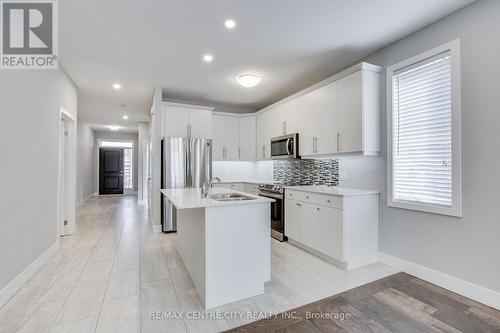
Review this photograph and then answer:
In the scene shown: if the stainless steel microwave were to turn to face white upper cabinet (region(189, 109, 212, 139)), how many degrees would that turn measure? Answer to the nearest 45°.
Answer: approximately 45° to its right

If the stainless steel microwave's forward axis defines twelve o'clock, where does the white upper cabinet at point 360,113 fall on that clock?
The white upper cabinet is roughly at 9 o'clock from the stainless steel microwave.

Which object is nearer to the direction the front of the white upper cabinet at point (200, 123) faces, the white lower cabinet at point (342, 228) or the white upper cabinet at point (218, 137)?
the white lower cabinet

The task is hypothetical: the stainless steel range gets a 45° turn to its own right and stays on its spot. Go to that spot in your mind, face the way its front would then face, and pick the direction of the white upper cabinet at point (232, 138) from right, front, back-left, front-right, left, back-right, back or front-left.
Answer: front-right

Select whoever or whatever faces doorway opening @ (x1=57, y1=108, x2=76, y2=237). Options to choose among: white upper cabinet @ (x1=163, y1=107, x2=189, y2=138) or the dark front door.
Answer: the dark front door

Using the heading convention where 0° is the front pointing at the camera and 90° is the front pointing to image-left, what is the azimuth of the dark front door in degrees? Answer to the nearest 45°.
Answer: approximately 0°

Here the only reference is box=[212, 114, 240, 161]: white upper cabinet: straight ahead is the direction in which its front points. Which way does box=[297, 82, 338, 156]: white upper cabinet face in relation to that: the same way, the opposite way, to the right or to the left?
to the right

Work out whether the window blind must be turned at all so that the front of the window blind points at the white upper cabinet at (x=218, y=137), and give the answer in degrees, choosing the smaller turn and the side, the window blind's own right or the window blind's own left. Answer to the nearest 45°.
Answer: approximately 45° to the window blind's own right

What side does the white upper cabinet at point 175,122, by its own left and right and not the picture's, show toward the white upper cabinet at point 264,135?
left

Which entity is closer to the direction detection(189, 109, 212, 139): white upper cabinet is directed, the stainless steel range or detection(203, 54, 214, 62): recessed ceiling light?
the recessed ceiling light

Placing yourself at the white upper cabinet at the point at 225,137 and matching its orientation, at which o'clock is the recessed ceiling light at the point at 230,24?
The recessed ceiling light is roughly at 12 o'clock from the white upper cabinet.

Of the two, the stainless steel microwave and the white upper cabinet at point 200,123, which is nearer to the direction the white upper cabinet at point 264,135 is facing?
the white upper cabinet

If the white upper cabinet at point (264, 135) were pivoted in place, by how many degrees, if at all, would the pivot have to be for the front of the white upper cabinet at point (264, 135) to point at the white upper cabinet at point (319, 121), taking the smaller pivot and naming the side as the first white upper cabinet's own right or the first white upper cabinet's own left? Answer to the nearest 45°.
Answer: approximately 90° to the first white upper cabinet's own left
